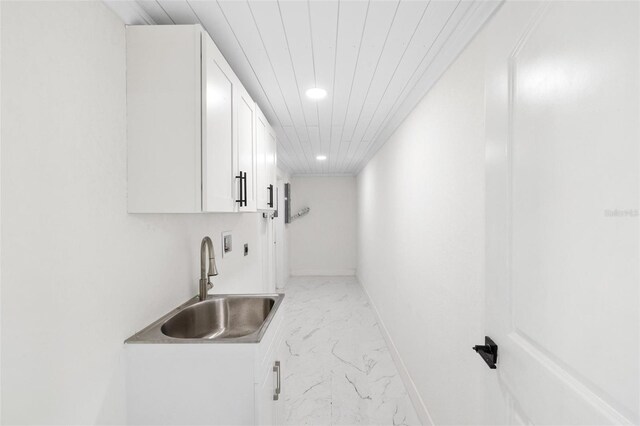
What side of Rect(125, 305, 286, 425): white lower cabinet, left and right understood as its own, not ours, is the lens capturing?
right

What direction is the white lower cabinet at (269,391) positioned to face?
to the viewer's right

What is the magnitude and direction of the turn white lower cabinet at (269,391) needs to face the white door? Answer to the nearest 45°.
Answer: approximately 45° to its right

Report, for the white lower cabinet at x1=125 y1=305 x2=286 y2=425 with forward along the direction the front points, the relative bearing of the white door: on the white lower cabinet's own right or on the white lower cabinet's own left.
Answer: on the white lower cabinet's own right
